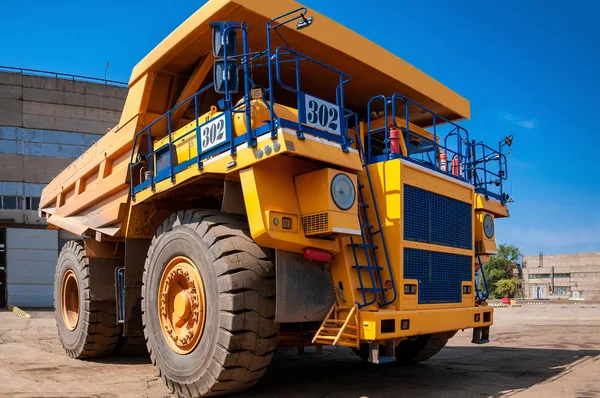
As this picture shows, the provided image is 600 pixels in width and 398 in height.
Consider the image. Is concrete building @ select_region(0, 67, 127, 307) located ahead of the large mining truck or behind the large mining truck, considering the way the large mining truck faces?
behind

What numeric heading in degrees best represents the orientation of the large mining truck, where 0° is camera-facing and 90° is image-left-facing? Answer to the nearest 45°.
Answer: approximately 315°
